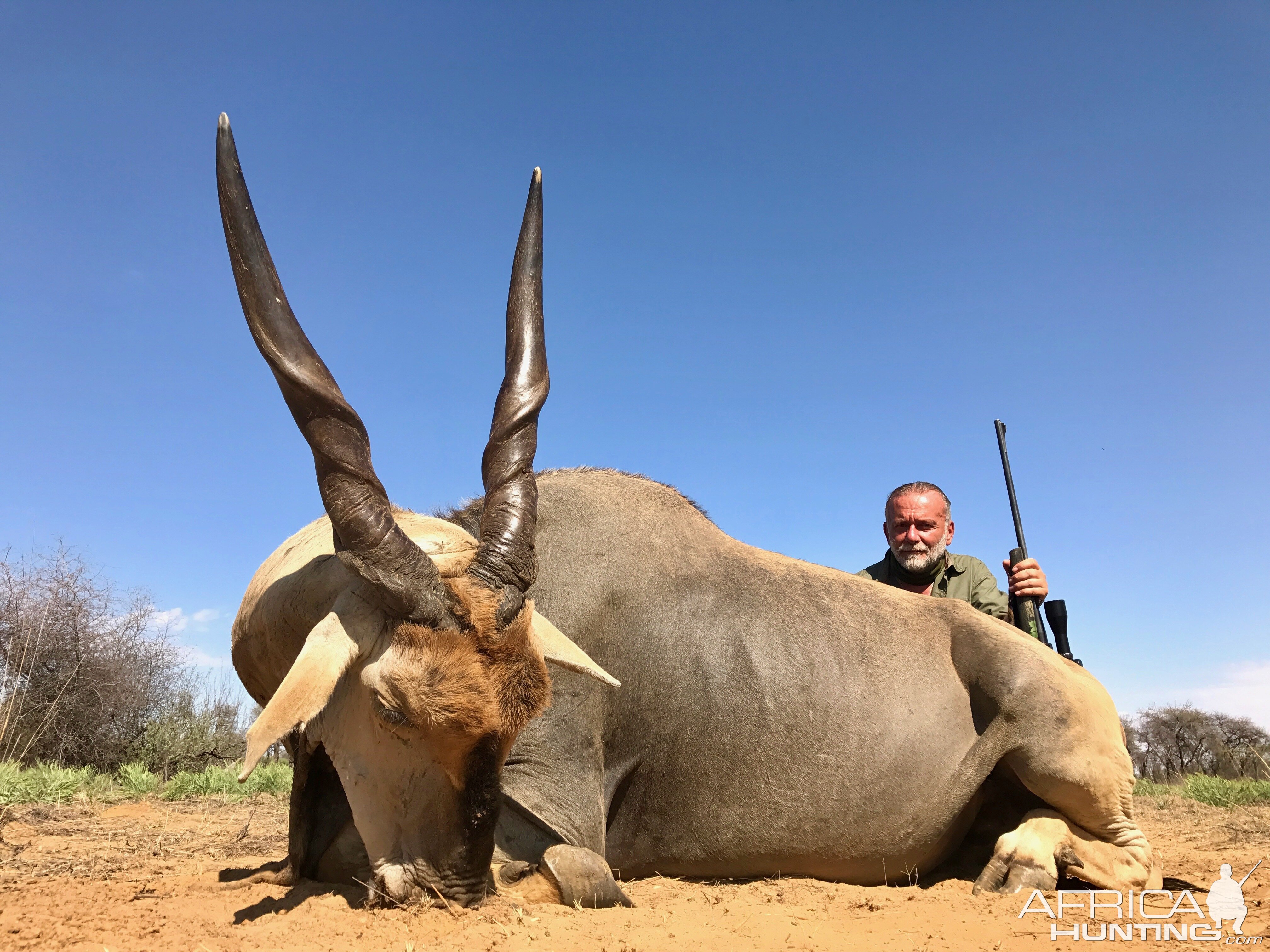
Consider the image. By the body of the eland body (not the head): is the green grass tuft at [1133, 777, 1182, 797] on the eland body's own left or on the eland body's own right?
on the eland body's own right

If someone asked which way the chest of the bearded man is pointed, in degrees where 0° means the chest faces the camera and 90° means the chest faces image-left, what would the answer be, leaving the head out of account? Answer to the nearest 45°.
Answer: approximately 0°

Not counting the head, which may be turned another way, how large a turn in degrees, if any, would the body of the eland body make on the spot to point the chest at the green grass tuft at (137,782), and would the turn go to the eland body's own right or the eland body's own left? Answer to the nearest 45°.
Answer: approximately 45° to the eland body's own right

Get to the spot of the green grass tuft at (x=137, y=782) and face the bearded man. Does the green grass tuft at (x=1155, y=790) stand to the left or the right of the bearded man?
left

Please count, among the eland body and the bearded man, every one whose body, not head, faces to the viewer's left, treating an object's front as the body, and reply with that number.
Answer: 1

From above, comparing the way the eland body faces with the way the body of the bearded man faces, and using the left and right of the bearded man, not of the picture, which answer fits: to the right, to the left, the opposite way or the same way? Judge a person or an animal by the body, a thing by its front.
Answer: to the right

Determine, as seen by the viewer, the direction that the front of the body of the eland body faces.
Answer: to the viewer's left

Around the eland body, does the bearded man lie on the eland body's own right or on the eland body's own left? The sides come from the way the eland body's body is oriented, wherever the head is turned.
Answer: on the eland body's own right
